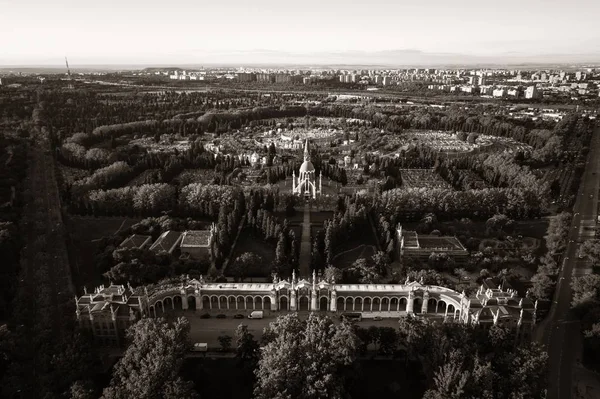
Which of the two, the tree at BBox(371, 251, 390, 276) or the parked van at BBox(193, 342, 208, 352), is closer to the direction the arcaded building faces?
the parked van

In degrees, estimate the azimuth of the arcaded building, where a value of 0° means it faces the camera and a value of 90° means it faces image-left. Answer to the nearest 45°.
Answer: approximately 0°

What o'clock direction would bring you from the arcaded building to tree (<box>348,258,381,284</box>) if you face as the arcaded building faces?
The tree is roughly at 8 o'clock from the arcaded building.

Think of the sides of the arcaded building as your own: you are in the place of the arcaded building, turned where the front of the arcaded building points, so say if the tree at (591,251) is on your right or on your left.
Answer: on your left

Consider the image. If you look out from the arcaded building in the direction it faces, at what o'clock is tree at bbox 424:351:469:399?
The tree is roughly at 11 o'clock from the arcaded building.

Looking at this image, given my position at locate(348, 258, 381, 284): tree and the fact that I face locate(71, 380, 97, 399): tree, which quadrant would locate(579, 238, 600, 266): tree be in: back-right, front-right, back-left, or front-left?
back-left

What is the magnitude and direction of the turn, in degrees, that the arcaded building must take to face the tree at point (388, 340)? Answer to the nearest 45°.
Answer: approximately 45° to its left

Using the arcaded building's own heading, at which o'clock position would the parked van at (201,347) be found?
The parked van is roughly at 2 o'clock from the arcaded building.

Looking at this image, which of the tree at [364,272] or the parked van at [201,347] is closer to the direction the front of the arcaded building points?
the parked van
